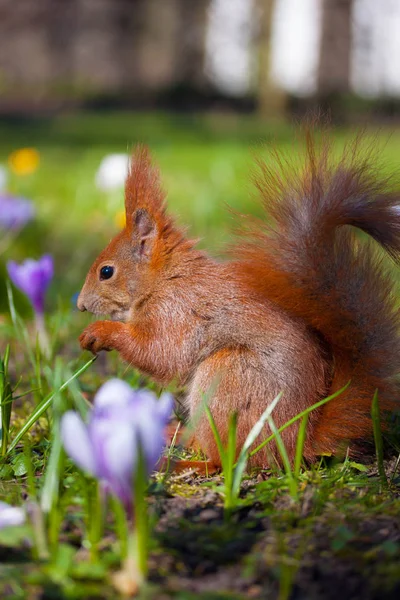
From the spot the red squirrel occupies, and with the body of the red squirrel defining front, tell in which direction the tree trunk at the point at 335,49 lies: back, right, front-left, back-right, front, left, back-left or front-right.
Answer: right

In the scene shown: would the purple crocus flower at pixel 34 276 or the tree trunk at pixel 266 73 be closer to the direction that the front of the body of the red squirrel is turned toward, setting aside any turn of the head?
the purple crocus flower

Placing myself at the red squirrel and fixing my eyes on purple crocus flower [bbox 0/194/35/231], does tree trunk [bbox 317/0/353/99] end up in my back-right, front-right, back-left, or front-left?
front-right

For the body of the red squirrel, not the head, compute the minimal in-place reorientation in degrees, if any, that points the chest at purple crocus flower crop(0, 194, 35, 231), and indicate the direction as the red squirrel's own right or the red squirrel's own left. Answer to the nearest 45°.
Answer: approximately 45° to the red squirrel's own right

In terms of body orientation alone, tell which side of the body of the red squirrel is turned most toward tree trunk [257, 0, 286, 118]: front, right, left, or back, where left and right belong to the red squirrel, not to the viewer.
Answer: right

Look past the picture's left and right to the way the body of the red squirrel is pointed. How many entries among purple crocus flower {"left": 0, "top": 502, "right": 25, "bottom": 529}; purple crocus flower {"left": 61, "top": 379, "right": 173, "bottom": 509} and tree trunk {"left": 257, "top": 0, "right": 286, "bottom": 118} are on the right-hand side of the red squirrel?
1

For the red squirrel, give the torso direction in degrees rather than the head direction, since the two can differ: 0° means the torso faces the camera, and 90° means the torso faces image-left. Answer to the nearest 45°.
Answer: approximately 90°

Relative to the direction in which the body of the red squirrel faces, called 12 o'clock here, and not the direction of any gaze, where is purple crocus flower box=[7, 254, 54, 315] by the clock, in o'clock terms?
The purple crocus flower is roughly at 1 o'clock from the red squirrel.

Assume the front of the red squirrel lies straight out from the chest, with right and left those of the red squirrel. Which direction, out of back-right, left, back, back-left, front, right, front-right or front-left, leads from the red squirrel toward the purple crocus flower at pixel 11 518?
front-left

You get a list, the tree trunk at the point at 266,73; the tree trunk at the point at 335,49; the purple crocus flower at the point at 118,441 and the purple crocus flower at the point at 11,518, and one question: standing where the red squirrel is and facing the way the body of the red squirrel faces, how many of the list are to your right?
2

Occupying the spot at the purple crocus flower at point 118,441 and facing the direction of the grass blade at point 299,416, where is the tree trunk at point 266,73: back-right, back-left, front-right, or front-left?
front-left

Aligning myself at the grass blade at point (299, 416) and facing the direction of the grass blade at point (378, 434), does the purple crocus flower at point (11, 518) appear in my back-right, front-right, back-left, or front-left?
back-right

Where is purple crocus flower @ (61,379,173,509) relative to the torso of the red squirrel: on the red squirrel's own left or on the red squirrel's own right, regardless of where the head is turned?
on the red squirrel's own left
